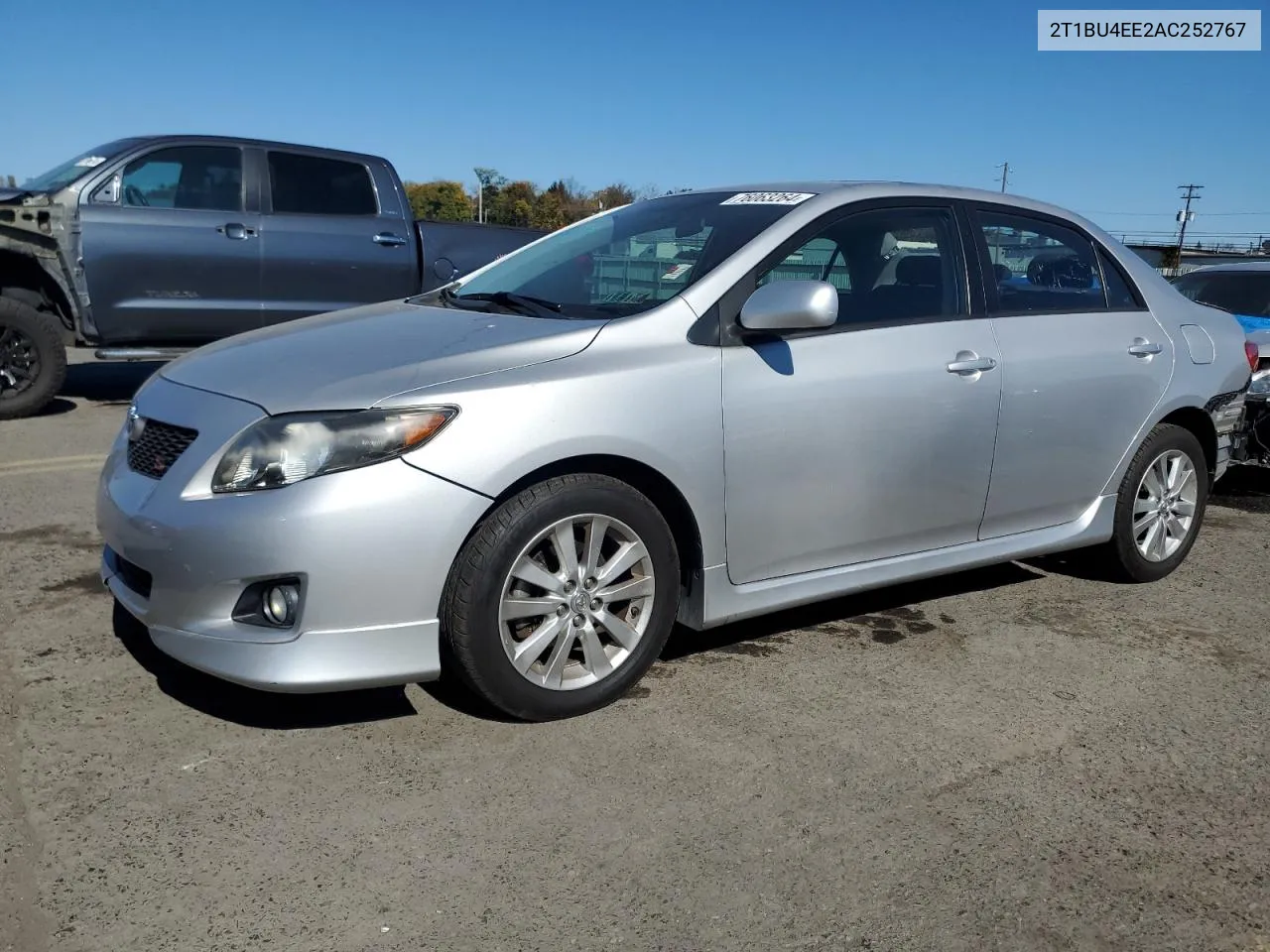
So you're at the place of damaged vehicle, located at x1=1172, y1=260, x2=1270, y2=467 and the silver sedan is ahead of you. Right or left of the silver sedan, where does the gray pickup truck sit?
right

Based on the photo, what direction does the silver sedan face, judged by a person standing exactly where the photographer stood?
facing the viewer and to the left of the viewer

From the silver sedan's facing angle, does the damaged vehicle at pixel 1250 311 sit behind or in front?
behind

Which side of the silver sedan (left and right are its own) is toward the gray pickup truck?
right
